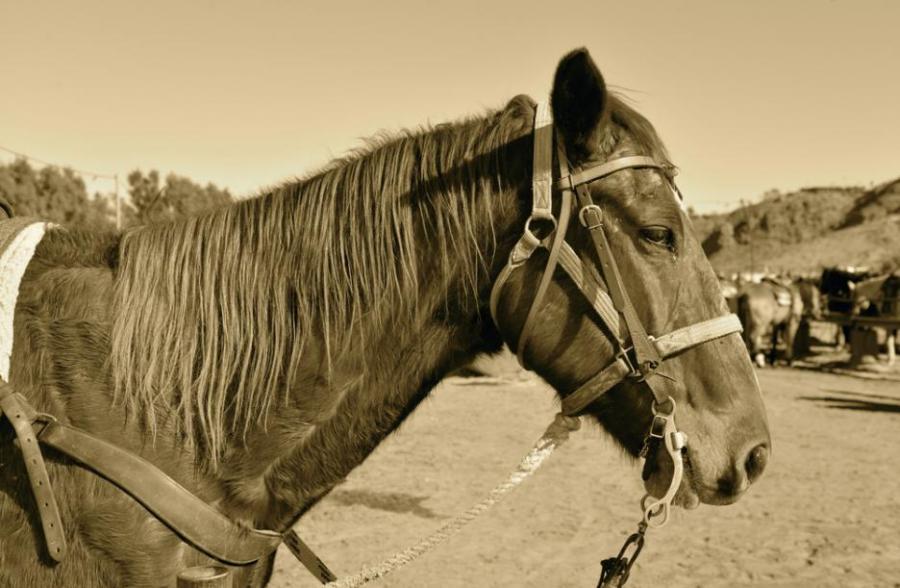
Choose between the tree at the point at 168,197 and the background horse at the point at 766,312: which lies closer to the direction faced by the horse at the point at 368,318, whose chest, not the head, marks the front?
the background horse

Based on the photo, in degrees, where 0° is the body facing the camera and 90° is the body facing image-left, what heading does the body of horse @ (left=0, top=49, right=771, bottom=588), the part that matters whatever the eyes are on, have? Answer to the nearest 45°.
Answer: approximately 270°
